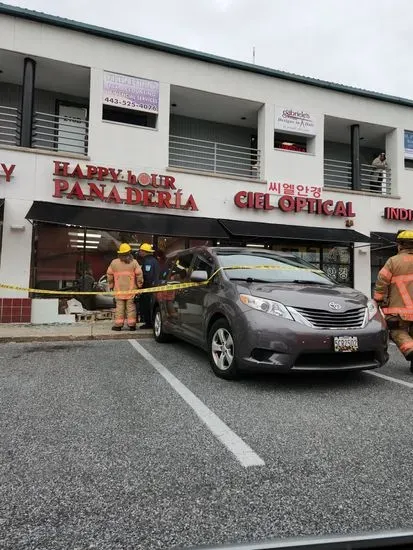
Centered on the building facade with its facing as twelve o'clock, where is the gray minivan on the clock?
The gray minivan is roughly at 1 o'clock from the building facade.

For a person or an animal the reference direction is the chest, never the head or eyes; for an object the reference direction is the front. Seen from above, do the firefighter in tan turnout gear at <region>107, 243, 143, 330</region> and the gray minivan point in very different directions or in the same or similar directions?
very different directions

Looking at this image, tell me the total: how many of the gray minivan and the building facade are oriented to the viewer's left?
0

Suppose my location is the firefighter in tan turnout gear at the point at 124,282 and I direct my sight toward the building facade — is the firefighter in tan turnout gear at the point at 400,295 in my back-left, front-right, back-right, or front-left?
back-right

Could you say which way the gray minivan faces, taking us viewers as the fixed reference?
facing the viewer and to the right of the viewer
